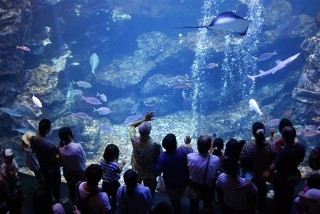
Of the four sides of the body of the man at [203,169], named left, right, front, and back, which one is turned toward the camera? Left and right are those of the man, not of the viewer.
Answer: back

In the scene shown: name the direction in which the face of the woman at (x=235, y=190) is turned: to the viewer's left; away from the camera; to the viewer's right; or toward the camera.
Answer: away from the camera

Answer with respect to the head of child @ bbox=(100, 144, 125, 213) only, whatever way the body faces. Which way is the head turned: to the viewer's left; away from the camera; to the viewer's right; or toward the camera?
away from the camera

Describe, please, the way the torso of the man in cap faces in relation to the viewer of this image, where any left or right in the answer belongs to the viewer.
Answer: facing away from the viewer

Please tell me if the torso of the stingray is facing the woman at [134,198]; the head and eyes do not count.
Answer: no

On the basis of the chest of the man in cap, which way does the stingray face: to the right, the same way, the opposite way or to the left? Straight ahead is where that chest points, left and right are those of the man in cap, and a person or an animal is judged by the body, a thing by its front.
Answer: to the right

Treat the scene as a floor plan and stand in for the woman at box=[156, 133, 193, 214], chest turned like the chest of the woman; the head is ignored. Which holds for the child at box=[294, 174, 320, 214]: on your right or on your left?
on your right

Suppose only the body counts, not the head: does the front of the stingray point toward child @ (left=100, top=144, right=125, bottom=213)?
no

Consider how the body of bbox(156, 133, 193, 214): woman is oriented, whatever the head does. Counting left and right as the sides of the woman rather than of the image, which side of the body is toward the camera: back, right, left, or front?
back

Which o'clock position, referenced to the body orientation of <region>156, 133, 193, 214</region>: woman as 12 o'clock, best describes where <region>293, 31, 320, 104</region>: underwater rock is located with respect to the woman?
The underwater rock is roughly at 1 o'clock from the woman.

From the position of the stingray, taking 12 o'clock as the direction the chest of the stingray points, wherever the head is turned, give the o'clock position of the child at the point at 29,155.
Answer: The child is roughly at 5 o'clock from the stingray.

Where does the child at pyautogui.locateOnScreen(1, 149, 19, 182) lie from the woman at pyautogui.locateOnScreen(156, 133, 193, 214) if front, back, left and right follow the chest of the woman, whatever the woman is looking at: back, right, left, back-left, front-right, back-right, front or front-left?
left

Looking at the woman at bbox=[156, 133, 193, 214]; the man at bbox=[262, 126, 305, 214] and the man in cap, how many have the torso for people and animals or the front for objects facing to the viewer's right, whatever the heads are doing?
0

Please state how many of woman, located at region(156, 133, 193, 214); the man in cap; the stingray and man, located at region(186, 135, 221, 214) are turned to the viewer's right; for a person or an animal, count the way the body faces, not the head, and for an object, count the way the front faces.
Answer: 1

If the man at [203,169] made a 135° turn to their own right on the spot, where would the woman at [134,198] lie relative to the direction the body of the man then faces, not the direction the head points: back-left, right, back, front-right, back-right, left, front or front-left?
right

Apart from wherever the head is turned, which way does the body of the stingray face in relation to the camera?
to the viewer's right
